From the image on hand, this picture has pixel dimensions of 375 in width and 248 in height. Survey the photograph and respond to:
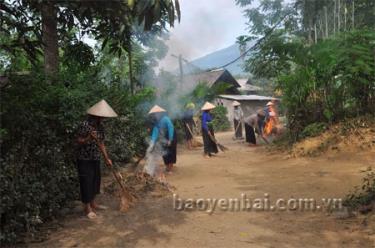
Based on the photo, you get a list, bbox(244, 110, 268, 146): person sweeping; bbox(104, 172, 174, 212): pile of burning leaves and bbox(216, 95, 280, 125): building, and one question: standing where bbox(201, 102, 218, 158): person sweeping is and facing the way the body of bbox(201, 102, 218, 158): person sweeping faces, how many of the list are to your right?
1

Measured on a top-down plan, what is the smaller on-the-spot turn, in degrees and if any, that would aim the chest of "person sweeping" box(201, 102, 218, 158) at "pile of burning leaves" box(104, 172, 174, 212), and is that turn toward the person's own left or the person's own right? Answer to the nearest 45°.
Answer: approximately 90° to the person's own right

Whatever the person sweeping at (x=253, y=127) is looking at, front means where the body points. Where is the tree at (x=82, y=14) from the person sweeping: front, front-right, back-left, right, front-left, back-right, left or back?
right

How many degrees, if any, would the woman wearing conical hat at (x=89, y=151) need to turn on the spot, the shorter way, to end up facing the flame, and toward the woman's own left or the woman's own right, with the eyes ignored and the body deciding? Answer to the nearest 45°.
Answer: approximately 90° to the woman's own left

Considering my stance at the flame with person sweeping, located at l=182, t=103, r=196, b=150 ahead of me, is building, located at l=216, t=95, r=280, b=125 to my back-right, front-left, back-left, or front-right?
back-right

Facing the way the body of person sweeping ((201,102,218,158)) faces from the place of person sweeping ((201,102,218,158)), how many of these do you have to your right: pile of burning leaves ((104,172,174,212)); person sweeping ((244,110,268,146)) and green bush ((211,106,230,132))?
1

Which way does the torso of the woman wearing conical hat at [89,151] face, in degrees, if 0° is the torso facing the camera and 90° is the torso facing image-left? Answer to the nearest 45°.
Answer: approximately 315°

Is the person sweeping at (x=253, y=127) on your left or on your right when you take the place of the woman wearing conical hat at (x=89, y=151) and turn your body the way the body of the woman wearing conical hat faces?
on your left
